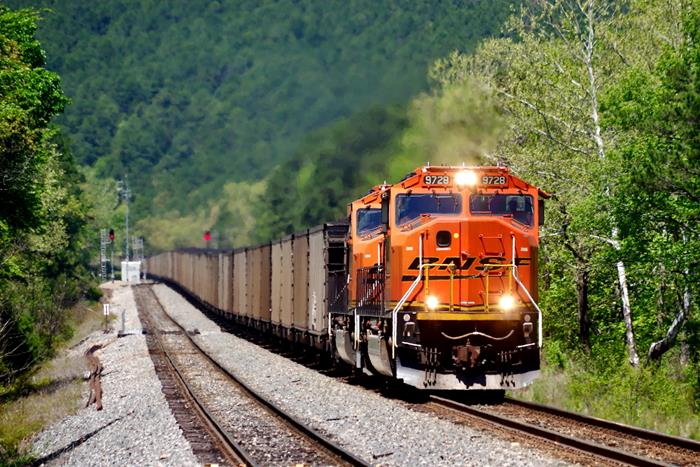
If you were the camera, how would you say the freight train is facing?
facing the viewer
